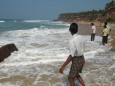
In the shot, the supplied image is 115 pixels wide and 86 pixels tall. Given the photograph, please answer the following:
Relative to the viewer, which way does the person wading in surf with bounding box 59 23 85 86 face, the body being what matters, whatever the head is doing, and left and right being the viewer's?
facing away from the viewer and to the left of the viewer
